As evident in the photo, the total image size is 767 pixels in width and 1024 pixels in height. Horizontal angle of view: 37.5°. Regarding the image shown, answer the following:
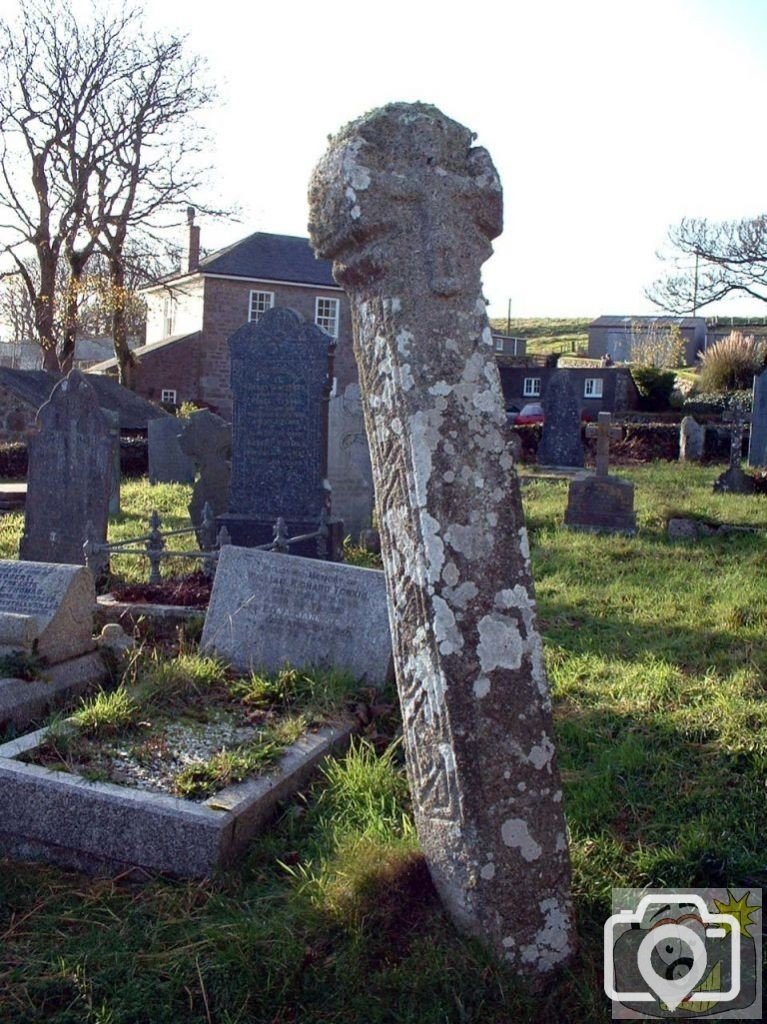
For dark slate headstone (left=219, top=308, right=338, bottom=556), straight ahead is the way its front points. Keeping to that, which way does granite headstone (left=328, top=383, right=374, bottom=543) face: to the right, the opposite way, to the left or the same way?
the same way

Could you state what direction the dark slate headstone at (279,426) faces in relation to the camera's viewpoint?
facing the viewer

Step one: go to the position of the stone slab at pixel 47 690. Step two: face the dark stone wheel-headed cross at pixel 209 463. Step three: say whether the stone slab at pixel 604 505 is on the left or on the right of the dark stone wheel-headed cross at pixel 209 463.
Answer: right

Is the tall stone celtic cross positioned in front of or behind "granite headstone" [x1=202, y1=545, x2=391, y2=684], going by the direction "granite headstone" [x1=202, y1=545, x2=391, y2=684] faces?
in front

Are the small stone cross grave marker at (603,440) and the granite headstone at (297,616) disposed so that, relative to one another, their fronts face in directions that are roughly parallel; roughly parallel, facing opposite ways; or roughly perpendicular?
roughly parallel

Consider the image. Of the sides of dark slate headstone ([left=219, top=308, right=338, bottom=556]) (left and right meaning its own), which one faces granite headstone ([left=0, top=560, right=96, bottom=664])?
front

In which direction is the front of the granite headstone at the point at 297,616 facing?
toward the camera

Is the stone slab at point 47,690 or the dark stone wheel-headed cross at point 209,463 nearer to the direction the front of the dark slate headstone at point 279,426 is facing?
the stone slab

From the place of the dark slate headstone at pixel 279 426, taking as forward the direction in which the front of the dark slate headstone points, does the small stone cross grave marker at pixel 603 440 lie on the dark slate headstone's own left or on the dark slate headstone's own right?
on the dark slate headstone's own left

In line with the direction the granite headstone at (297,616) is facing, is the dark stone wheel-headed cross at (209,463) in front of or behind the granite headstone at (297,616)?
behind

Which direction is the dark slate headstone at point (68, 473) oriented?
toward the camera

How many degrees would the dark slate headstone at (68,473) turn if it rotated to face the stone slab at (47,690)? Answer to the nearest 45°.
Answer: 0° — it already faces it

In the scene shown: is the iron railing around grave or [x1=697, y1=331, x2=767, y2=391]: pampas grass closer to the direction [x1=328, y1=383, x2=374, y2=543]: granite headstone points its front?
the iron railing around grave

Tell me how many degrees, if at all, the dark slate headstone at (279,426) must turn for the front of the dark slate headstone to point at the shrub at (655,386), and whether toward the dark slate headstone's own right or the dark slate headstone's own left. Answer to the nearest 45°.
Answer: approximately 135° to the dark slate headstone's own left

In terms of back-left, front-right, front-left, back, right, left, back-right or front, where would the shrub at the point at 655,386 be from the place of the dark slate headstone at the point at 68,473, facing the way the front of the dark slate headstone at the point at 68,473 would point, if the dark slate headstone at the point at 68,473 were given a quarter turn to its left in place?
front-left

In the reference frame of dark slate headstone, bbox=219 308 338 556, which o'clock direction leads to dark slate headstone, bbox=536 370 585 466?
dark slate headstone, bbox=536 370 585 466 is roughly at 7 o'clock from dark slate headstone, bbox=219 308 338 556.
